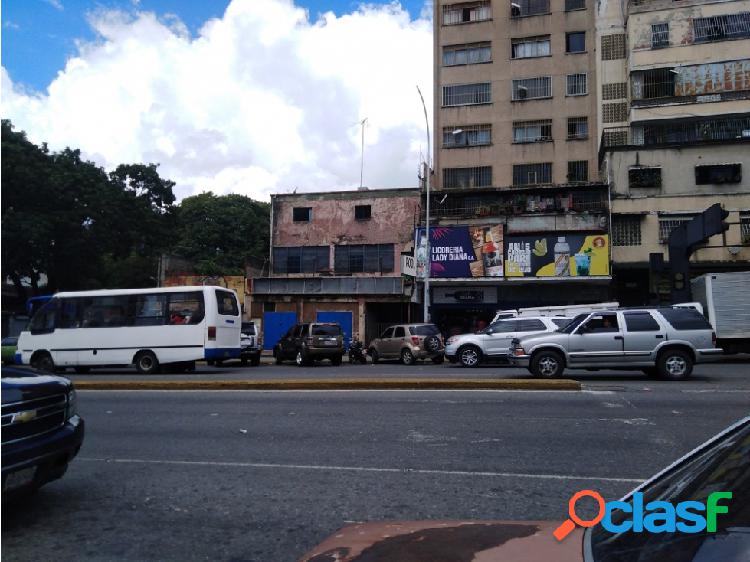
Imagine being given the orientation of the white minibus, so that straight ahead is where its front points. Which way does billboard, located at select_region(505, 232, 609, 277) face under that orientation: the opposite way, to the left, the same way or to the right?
to the left

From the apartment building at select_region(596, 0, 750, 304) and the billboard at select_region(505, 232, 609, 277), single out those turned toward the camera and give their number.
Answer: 2

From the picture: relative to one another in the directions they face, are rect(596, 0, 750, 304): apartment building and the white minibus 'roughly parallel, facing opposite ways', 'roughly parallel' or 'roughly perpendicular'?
roughly perpendicular

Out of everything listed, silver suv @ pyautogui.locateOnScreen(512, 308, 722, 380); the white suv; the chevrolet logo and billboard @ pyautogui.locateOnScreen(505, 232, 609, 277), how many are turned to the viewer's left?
2

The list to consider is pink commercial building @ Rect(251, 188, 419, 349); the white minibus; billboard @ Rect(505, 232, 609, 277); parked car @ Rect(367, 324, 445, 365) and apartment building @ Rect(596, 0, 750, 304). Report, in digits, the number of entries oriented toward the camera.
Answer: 3

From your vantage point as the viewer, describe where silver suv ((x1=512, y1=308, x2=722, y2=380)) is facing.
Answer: facing to the left of the viewer

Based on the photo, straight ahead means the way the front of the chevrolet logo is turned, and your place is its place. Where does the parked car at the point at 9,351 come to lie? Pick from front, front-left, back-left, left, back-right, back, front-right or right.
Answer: back-left

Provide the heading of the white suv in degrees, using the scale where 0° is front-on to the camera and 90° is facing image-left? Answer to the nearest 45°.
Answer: approximately 90°

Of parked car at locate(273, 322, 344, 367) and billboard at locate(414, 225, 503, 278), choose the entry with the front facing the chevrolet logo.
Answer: the billboard

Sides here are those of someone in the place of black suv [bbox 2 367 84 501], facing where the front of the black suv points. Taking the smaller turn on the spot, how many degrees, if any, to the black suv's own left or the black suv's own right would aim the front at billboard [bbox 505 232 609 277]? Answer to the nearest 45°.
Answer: approximately 90° to the black suv's own left
